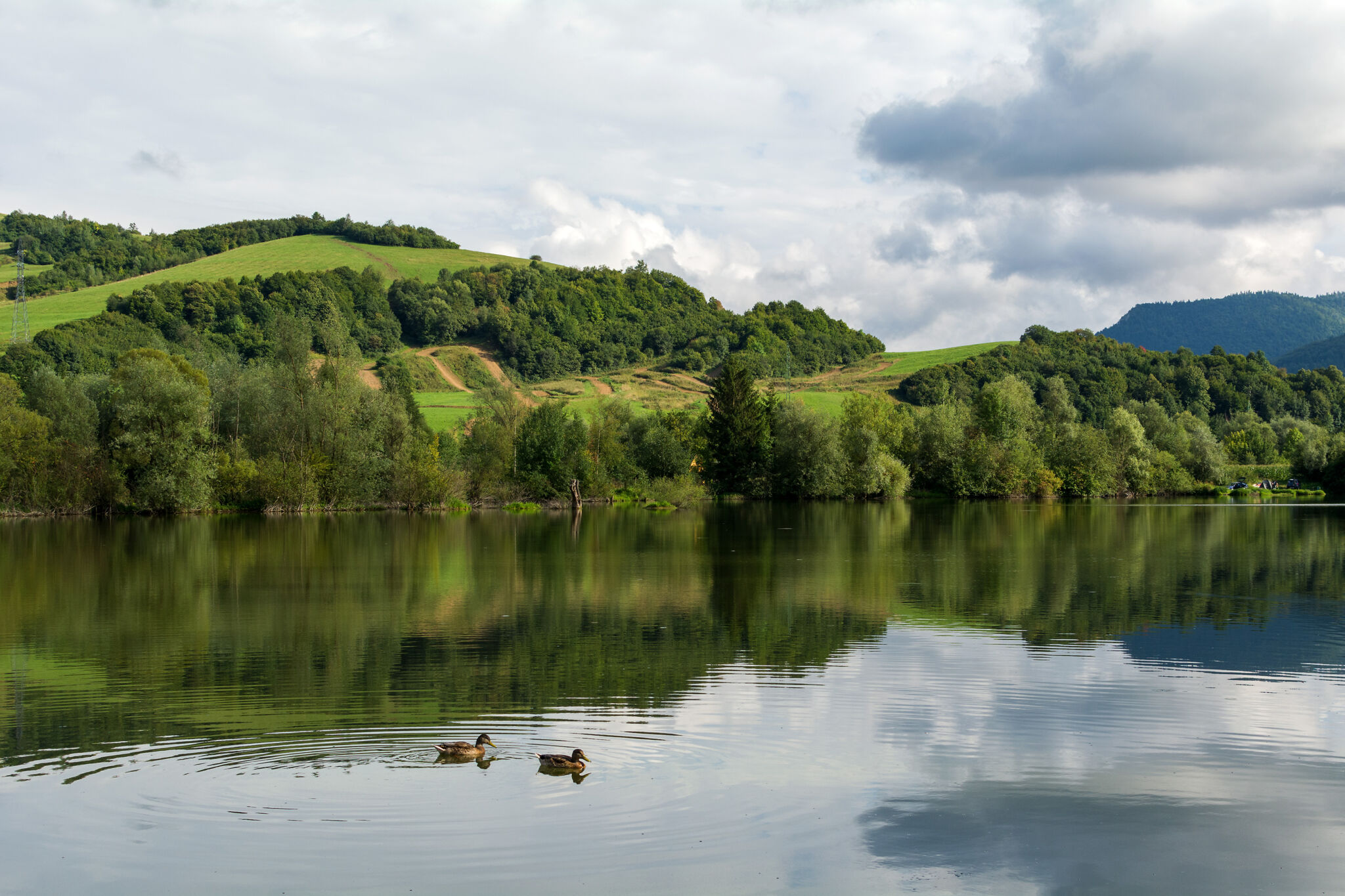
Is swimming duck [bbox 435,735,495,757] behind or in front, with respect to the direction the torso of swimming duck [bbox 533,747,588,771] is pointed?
behind

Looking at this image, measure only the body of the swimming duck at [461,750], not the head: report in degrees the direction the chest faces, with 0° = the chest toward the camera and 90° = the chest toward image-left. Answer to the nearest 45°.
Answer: approximately 270°

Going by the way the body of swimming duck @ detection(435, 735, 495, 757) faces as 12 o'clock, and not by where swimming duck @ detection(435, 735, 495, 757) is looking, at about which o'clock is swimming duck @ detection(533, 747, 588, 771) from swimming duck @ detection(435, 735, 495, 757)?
swimming duck @ detection(533, 747, 588, 771) is roughly at 1 o'clock from swimming duck @ detection(435, 735, 495, 757).

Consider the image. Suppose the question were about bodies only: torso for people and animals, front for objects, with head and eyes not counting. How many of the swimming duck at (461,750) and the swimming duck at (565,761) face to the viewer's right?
2

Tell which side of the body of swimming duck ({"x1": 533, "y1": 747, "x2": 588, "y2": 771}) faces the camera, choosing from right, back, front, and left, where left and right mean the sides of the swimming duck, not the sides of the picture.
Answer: right
